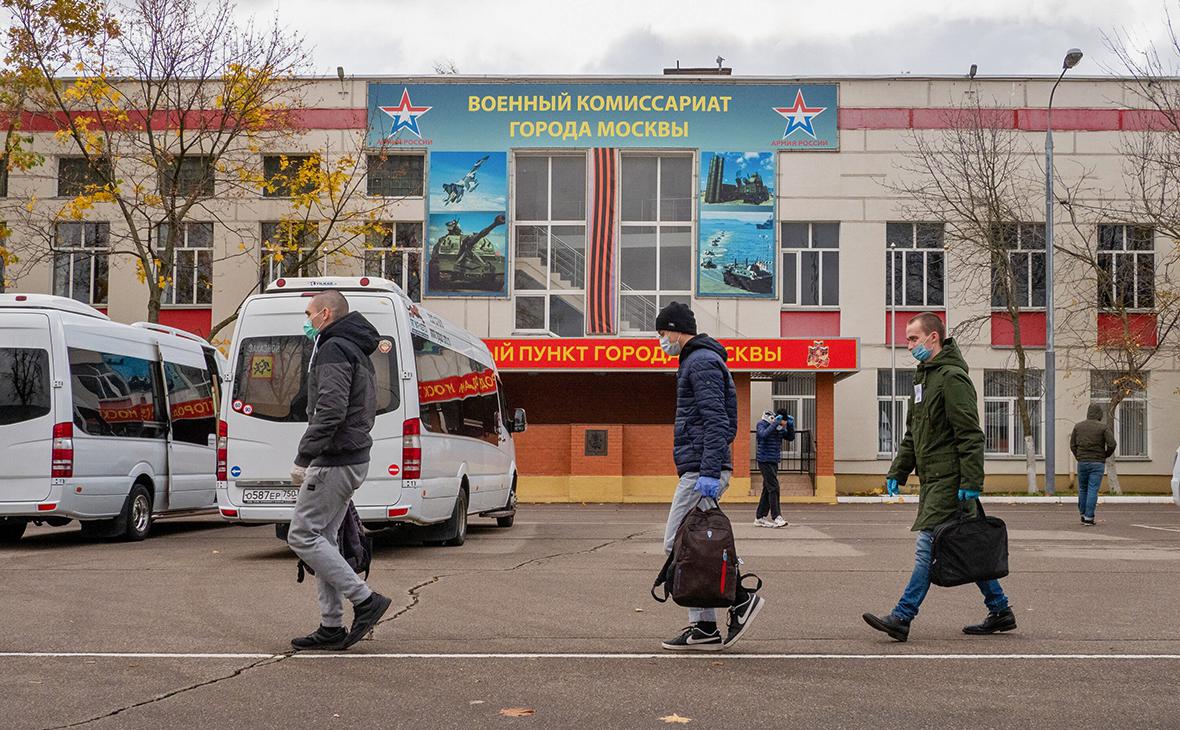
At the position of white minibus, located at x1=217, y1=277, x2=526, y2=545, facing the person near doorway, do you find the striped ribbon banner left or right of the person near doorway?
left

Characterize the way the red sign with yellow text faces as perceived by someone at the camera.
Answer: facing the viewer

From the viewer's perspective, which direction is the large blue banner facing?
toward the camera

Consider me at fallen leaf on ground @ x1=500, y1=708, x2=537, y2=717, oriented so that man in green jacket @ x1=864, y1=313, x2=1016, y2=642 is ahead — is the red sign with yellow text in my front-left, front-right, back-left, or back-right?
front-left

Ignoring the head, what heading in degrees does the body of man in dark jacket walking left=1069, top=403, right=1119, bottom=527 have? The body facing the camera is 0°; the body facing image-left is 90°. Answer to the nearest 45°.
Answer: approximately 180°

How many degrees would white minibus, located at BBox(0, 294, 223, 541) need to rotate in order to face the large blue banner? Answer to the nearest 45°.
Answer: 0° — it already faces it

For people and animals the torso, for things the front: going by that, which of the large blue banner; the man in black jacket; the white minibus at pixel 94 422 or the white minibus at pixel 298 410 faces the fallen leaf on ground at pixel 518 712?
the large blue banner

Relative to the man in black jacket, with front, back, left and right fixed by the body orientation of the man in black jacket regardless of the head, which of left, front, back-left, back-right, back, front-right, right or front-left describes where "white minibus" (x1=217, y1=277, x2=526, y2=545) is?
right

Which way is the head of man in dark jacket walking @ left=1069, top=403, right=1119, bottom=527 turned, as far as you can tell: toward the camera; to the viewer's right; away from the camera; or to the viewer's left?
away from the camera

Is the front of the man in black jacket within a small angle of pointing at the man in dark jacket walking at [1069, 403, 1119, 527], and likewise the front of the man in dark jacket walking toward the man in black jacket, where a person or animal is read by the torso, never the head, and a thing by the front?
no

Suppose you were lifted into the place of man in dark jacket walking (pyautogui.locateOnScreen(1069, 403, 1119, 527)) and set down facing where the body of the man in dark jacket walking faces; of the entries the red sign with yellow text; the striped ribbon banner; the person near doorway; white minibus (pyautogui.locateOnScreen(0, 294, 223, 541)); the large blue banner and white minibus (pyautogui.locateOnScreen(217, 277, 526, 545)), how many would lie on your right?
0
